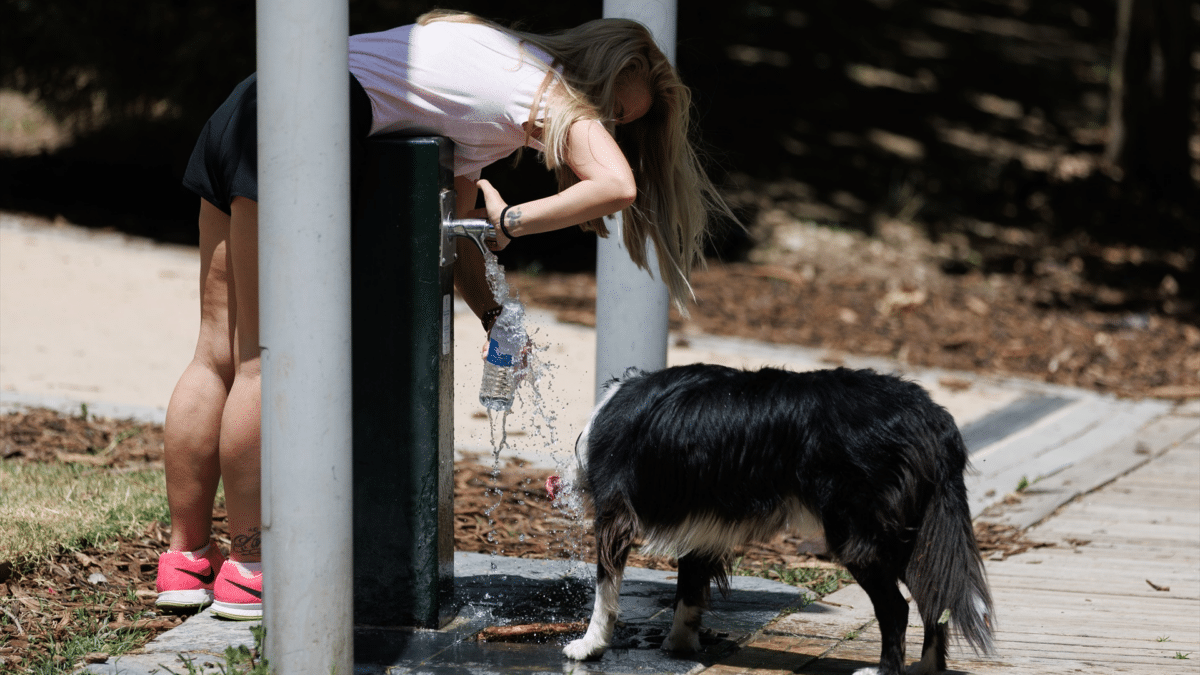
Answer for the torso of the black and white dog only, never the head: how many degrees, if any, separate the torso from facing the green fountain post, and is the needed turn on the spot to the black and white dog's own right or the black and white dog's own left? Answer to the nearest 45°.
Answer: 0° — it already faces it

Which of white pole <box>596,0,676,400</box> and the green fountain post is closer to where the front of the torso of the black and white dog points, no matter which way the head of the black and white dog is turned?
the green fountain post

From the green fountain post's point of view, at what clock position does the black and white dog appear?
The black and white dog is roughly at 1 o'clock from the green fountain post.

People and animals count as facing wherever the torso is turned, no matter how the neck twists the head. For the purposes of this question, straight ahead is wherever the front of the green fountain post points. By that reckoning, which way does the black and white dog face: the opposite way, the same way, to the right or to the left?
the opposite way

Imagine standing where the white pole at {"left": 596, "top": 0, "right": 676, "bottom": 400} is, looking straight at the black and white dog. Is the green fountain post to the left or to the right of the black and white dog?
right

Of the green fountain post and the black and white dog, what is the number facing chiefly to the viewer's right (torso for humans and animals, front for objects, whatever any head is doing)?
1

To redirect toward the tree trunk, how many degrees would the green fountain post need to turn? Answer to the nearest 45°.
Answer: approximately 45° to its left

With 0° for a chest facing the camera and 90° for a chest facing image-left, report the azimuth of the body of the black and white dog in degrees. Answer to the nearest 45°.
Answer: approximately 90°

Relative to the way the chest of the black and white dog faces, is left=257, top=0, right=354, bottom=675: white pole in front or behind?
in front

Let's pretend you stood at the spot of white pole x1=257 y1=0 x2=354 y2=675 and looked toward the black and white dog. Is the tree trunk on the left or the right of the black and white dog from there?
left

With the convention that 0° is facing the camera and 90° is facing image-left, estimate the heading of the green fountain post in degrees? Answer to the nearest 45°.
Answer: approximately 270°

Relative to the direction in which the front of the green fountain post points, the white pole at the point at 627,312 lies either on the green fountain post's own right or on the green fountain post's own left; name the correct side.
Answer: on the green fountain post's own left
